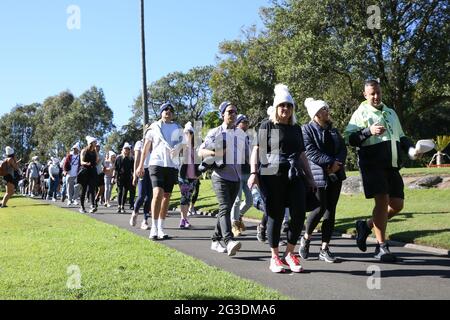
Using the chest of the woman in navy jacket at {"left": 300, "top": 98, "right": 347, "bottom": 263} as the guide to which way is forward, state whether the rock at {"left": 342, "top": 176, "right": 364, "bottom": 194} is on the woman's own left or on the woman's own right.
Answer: on the woman's own left

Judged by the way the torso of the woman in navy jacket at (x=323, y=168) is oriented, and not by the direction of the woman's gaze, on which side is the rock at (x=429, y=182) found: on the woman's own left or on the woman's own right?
on the woman's own left

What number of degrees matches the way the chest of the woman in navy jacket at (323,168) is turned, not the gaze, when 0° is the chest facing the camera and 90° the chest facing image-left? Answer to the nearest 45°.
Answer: approximately 315°
